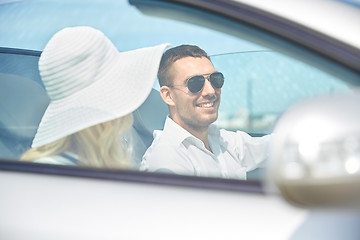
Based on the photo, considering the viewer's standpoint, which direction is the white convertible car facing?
facing the viewer and to the right of the viewer

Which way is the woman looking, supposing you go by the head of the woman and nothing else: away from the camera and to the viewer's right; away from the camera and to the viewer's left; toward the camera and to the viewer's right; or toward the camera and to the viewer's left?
away from the camera and to the viewer's right

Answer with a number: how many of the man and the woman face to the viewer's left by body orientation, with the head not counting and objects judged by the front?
0

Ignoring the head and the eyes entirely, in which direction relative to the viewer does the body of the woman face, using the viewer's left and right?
facing away from the viewer and to the right of the viewer
